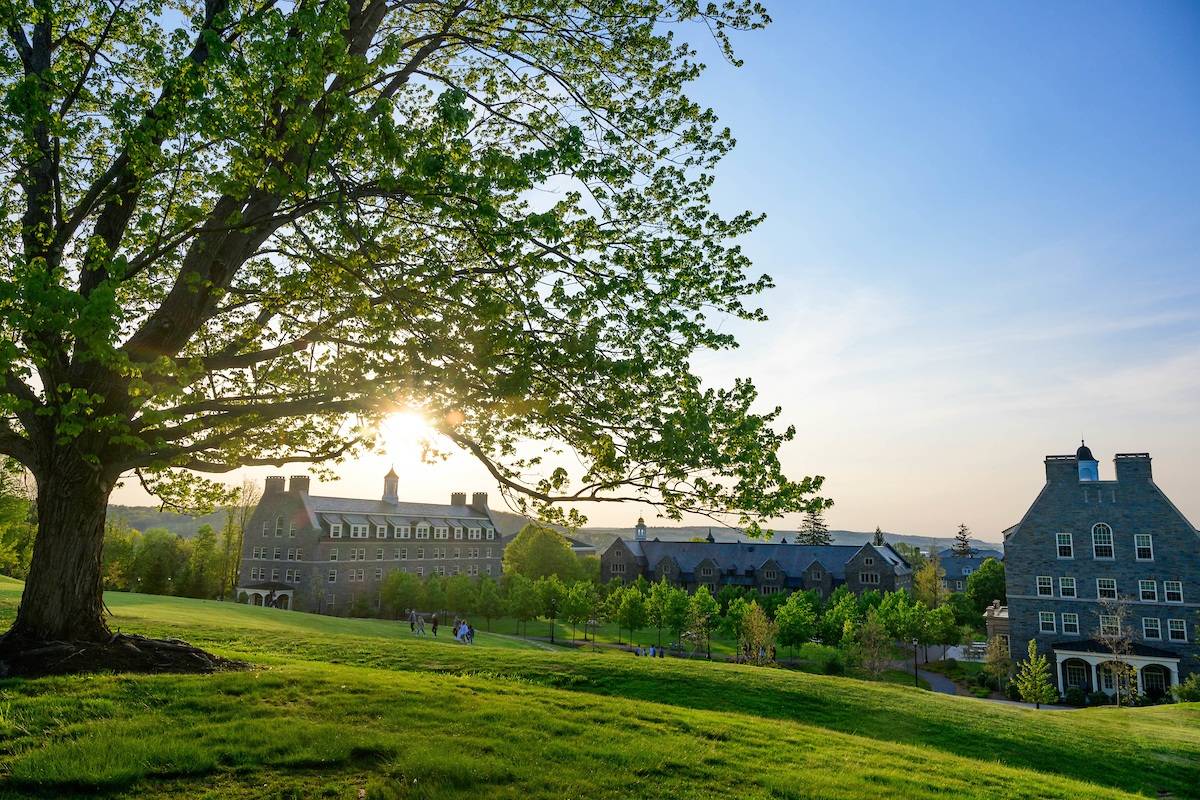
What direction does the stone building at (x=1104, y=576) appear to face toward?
toward the camera

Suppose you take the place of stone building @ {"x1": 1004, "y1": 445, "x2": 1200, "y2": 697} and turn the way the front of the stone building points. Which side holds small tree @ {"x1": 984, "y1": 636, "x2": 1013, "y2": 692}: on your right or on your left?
on your right

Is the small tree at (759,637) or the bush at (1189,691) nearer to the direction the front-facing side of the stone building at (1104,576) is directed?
the bush

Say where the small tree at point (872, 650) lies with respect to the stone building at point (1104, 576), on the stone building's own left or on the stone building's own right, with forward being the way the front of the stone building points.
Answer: on the stone building's own right

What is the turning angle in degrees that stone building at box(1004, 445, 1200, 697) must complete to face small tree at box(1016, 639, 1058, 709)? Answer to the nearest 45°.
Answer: approximately 45° to its right
